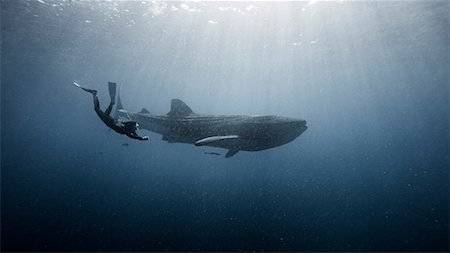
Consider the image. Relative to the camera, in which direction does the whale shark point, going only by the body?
to the viewer's right
